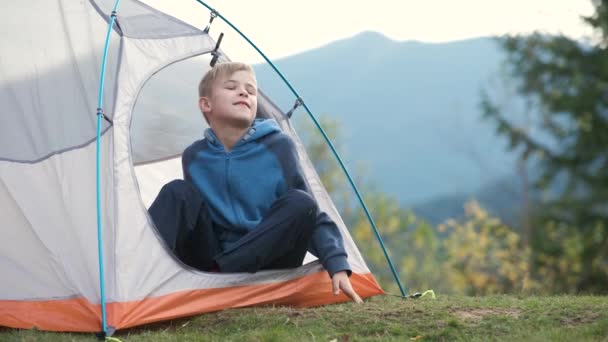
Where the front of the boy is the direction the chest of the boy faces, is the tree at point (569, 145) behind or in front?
behind

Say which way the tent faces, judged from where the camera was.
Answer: facing the viewer and to the right of the viewer

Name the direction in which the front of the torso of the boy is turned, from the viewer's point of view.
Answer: toward the camera

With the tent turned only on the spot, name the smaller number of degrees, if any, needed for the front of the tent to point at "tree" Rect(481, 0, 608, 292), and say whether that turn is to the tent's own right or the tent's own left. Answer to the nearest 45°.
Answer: approximately 90° to the tent's own left
